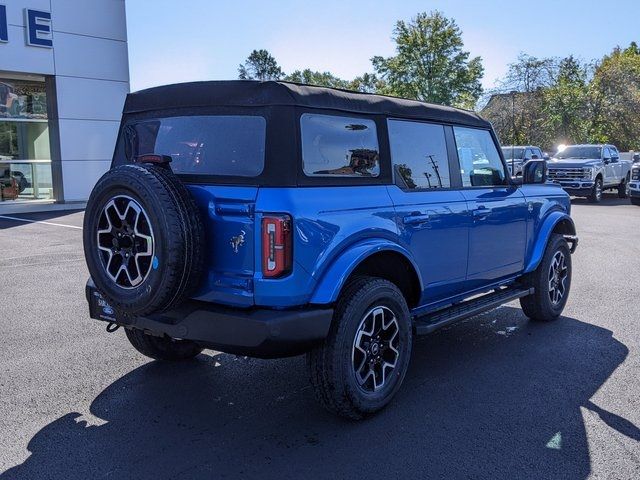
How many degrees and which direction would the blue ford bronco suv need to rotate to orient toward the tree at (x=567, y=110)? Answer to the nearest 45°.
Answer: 0° — it already faces it

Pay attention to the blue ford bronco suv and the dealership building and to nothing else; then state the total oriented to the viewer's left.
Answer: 0

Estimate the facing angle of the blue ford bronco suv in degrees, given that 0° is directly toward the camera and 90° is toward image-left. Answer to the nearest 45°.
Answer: approximately 225°

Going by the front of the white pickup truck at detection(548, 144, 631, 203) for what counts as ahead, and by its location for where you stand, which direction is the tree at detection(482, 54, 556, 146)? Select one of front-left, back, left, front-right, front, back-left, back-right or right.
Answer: back-right

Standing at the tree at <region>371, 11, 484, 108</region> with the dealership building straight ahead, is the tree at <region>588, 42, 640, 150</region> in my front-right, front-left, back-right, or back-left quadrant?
back-left

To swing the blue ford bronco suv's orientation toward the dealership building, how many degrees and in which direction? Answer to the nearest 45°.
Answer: approximately 90° to its left

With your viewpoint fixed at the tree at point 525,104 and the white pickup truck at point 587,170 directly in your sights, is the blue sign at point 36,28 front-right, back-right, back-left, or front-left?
front-right

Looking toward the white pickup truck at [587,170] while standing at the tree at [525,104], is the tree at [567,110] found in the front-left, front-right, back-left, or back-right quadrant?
front-left

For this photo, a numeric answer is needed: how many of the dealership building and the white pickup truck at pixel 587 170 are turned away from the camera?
0

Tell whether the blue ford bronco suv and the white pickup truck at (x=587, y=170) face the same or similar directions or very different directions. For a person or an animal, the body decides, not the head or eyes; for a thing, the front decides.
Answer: very different directions

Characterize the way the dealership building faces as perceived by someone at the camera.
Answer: facing the viewer and to the right of the viewer

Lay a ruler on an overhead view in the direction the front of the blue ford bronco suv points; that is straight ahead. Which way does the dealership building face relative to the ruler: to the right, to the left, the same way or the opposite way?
to the right

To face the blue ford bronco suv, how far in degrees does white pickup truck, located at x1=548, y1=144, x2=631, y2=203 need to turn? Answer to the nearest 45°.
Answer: approximately 45° to its left

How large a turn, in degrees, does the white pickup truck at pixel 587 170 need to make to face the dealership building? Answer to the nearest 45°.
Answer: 0° — it already faces it

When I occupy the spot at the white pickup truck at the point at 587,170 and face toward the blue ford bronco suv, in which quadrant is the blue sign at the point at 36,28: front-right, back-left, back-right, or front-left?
front-right

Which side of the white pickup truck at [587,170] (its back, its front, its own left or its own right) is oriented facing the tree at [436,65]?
right

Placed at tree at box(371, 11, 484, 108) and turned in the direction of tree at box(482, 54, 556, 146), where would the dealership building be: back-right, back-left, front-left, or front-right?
back-right

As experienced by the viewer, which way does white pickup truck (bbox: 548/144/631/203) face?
facing the viewer and to the left of the viewer
